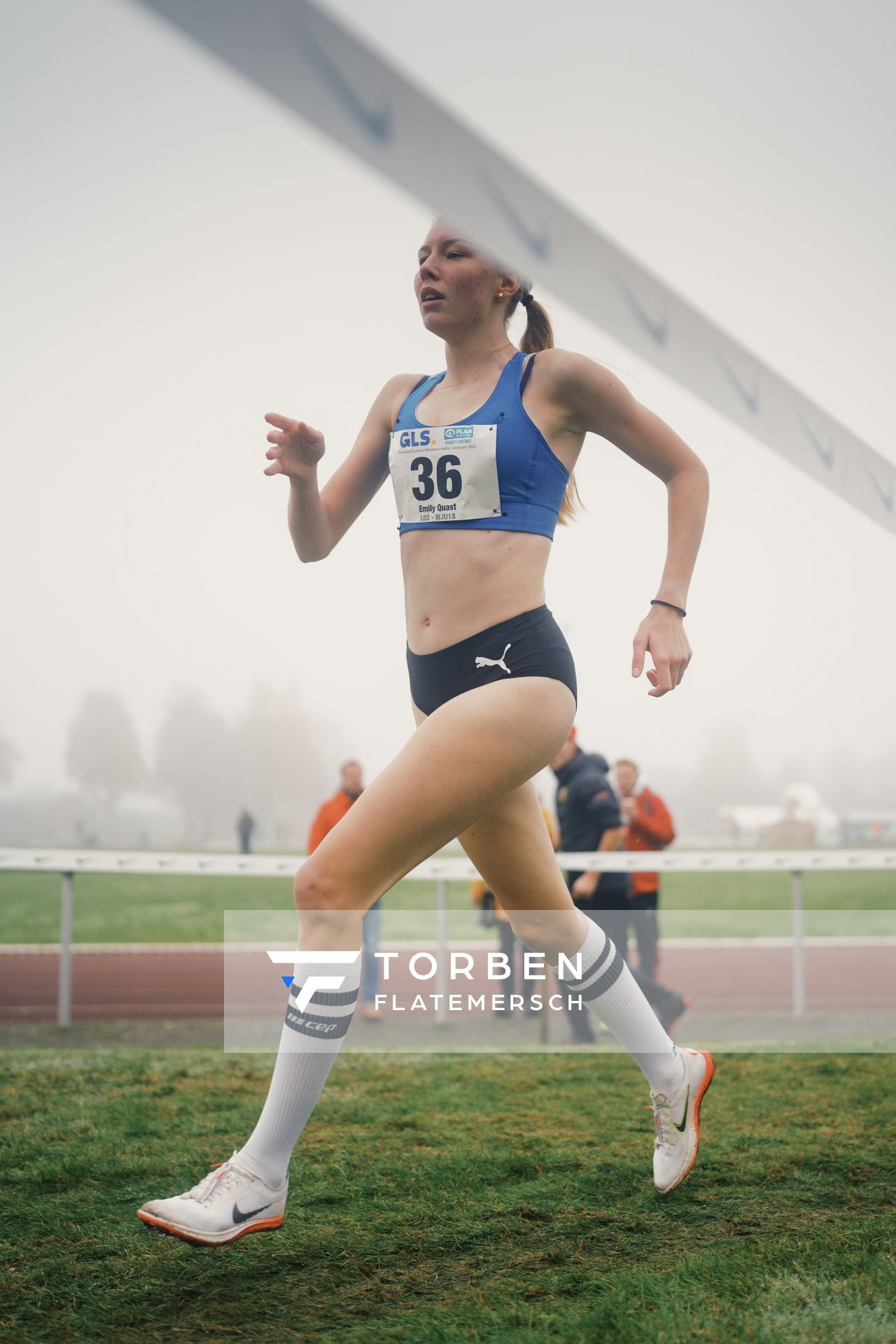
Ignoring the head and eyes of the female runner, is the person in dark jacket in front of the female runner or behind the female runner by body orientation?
behind

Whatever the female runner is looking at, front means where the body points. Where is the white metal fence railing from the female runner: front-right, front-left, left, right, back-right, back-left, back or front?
back-right

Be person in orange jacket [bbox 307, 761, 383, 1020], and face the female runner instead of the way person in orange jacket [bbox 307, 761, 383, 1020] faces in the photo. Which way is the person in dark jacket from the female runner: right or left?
left

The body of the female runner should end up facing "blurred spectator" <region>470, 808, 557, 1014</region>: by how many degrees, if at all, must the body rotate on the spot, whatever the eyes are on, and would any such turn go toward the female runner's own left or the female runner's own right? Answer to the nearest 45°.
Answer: approximately 135° to the female runner's own right

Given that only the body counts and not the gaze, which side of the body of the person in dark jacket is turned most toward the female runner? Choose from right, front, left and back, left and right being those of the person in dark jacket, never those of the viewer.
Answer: left

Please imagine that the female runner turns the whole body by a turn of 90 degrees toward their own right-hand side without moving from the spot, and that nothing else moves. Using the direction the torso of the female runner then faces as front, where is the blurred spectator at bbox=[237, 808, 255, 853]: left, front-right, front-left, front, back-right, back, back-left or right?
front-right

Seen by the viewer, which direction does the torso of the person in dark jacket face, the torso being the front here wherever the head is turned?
to the viewer's left

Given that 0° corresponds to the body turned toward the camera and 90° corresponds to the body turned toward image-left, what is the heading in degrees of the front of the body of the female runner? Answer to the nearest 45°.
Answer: approximately 45°
